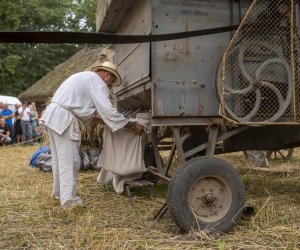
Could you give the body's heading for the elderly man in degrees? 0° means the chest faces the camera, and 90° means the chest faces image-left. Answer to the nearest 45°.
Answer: approximately 270°

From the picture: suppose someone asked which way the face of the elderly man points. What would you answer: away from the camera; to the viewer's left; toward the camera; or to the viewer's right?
to the viewer's right
